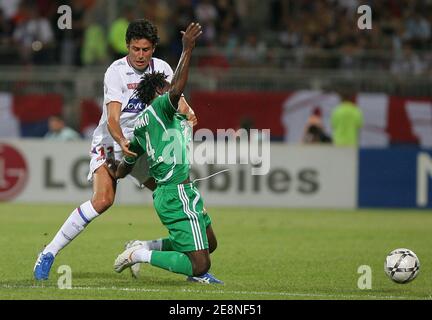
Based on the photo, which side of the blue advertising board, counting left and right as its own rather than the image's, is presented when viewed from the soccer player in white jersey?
front

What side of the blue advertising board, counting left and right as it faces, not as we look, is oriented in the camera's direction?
front

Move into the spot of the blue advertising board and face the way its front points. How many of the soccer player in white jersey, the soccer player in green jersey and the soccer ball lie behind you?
0

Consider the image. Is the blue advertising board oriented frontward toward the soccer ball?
yes

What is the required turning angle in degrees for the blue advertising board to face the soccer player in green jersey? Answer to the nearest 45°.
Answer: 0° — it already faces them
